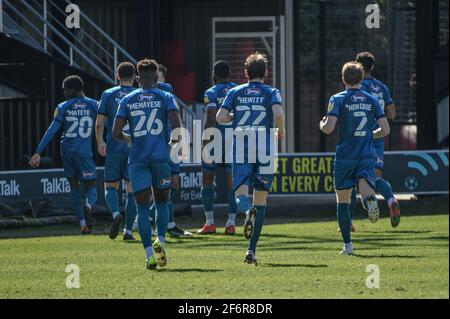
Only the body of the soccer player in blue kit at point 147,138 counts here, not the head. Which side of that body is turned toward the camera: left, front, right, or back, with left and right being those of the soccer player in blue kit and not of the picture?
back

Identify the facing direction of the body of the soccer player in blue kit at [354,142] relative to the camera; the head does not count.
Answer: away from the camera

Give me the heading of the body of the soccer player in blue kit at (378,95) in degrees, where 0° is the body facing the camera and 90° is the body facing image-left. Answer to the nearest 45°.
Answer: approximately 135°

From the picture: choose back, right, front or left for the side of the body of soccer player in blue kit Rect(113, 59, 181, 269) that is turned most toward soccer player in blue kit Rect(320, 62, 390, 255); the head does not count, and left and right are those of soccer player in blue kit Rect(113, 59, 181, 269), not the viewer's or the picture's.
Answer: right

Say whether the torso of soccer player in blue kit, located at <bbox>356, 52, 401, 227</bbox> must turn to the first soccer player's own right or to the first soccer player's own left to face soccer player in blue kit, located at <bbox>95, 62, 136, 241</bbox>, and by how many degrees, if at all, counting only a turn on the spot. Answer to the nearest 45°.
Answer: approximately 45° to the first soccer player's own left

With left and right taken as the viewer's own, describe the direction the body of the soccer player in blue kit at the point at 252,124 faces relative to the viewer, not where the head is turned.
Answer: facing away from the viewer

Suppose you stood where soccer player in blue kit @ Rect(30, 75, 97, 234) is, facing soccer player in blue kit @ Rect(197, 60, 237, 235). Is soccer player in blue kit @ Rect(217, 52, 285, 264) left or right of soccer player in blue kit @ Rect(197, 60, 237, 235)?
right

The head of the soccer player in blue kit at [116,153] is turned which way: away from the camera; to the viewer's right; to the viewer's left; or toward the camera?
away from the camera

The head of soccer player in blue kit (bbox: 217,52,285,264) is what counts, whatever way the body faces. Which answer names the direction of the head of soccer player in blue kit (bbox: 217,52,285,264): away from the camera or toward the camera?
away from the camera

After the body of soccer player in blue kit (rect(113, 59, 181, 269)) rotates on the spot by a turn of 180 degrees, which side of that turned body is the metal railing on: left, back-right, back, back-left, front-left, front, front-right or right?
back

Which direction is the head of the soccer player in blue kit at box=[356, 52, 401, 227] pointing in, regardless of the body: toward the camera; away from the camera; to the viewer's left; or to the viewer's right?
away from the camera
